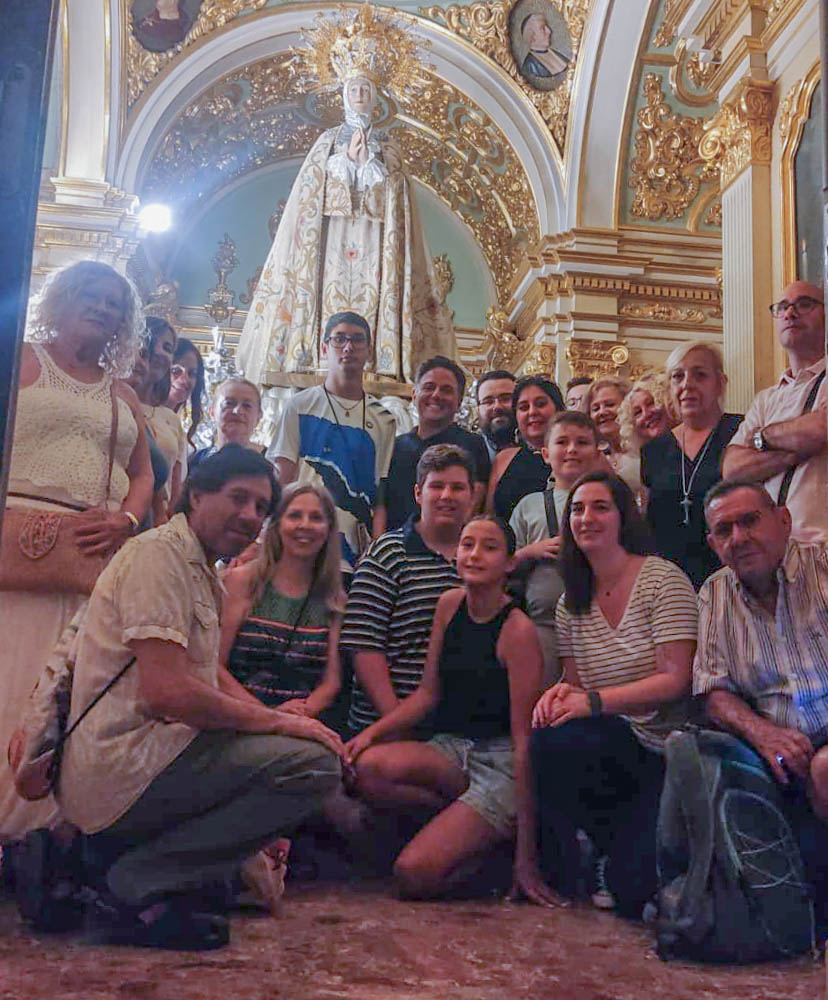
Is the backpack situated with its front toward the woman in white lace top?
no

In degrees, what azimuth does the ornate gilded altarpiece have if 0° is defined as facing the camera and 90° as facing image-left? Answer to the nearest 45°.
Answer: approximately 0°

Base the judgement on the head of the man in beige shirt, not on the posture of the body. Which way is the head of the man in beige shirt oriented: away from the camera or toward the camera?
toward the camera

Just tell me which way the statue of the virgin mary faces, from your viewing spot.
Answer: facing the viewer

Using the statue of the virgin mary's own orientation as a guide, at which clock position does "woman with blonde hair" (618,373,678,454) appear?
The woman with blonde hair is roughly at 11 o'clock from the statue of the virgin mary.

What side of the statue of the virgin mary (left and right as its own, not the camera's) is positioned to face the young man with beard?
front

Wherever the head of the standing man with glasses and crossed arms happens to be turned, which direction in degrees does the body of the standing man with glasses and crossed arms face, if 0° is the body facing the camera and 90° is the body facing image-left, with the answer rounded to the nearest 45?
approximately 45°

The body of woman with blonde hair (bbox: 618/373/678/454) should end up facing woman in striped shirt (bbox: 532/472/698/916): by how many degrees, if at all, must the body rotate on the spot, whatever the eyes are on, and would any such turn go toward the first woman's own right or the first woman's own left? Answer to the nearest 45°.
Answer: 0° — they already face them

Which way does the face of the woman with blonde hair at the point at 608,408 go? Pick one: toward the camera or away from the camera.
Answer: toward the camera

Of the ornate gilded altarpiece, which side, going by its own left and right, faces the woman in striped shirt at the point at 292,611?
front

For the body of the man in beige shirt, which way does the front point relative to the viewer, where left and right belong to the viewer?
facing to the right of the viewer

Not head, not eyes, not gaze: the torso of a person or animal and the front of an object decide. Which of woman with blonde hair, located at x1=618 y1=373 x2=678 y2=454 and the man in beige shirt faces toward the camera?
the woman with blonde hair

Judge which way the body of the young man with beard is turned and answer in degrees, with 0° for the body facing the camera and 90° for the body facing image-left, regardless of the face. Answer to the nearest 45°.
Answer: approximately 0°

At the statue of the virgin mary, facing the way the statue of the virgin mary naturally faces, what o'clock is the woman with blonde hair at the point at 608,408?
The woman with blonde hair is roughly at 11 o'clock from the statue of the virgin mary.

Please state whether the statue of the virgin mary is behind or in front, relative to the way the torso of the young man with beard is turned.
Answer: behind

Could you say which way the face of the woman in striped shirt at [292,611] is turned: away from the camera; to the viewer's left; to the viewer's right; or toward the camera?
toward the camera

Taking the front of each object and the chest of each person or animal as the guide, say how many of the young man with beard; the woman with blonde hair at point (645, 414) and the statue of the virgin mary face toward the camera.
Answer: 3
